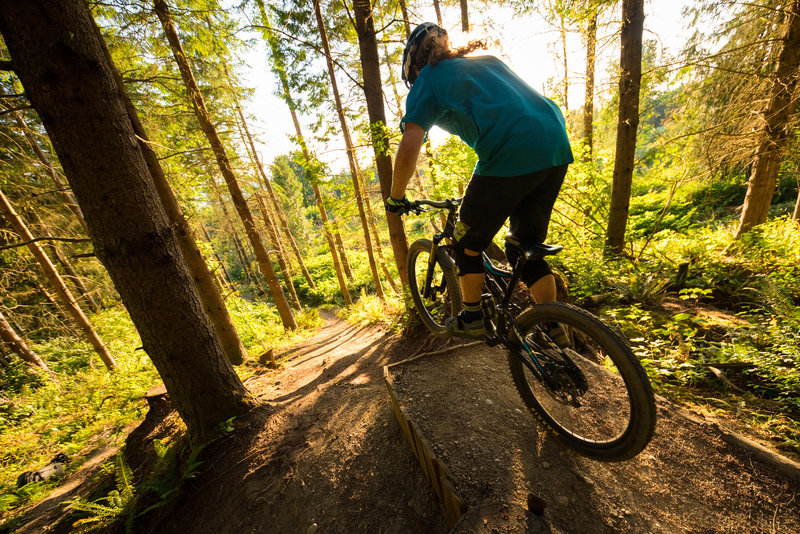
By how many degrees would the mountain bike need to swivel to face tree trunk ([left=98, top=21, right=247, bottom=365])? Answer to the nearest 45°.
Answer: approximately 45° to its left

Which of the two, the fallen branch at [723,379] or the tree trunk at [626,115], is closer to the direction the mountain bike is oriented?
the tree trunk

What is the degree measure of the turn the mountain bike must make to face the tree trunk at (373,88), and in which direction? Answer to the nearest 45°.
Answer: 0° — it already faces it

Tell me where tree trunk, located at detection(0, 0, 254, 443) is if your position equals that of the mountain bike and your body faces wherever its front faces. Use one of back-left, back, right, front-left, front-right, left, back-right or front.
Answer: front-left

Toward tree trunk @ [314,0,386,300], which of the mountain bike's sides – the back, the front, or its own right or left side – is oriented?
front

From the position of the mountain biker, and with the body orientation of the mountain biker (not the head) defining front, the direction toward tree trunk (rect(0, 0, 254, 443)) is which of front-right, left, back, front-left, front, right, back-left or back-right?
front-left

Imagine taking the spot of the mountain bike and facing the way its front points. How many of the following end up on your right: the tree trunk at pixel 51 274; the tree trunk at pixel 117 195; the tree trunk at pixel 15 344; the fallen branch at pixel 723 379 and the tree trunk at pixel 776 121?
2

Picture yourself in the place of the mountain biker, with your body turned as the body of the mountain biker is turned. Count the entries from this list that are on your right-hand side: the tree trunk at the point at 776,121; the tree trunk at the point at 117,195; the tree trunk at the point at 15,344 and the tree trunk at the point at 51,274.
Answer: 1

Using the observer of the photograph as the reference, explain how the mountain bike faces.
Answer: facing away from the viewer and to the left of the viewer

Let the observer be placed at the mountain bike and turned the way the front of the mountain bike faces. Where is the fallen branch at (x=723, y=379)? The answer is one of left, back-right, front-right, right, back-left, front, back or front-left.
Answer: right

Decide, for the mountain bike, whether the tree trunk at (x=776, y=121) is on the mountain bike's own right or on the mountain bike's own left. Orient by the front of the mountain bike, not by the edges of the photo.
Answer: on the mountain bike's own right

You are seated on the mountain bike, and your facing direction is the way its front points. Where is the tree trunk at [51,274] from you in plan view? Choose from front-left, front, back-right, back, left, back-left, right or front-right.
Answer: front-left

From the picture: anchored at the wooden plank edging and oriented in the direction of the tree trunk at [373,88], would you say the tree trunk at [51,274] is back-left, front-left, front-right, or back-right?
front-left

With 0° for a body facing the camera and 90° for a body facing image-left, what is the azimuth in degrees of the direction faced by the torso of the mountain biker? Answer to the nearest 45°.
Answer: approximately 135°
